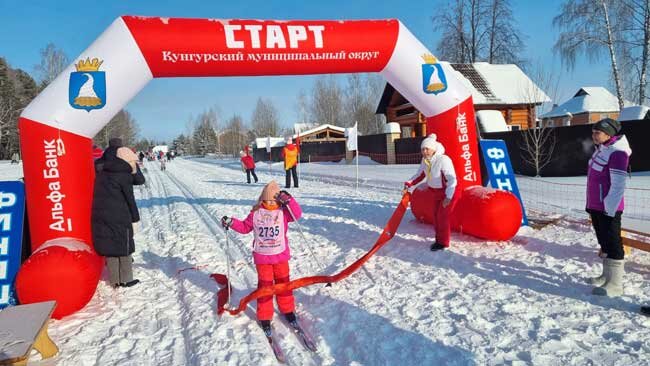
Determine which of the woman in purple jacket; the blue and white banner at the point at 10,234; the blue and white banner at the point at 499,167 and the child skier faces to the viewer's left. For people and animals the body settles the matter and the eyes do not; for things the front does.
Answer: the woman in purple jacket

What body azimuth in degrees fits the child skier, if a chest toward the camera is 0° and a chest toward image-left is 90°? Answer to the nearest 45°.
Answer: approximately 0°

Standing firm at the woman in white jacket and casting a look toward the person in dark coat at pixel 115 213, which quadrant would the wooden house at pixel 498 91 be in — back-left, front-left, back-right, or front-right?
back-right

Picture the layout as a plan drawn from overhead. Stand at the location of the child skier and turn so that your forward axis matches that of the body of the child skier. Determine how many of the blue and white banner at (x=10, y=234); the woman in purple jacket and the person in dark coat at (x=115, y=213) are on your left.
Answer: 1

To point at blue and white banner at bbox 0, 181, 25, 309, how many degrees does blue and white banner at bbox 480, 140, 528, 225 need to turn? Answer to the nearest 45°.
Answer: approximately 45° to its right

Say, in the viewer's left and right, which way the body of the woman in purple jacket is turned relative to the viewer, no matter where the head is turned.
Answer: facing to the left of the viewer

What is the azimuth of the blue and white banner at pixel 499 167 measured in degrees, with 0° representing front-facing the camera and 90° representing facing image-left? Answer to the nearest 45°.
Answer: approximately 0°

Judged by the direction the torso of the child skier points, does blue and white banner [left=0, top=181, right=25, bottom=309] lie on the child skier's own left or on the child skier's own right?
on the child skier's own right
